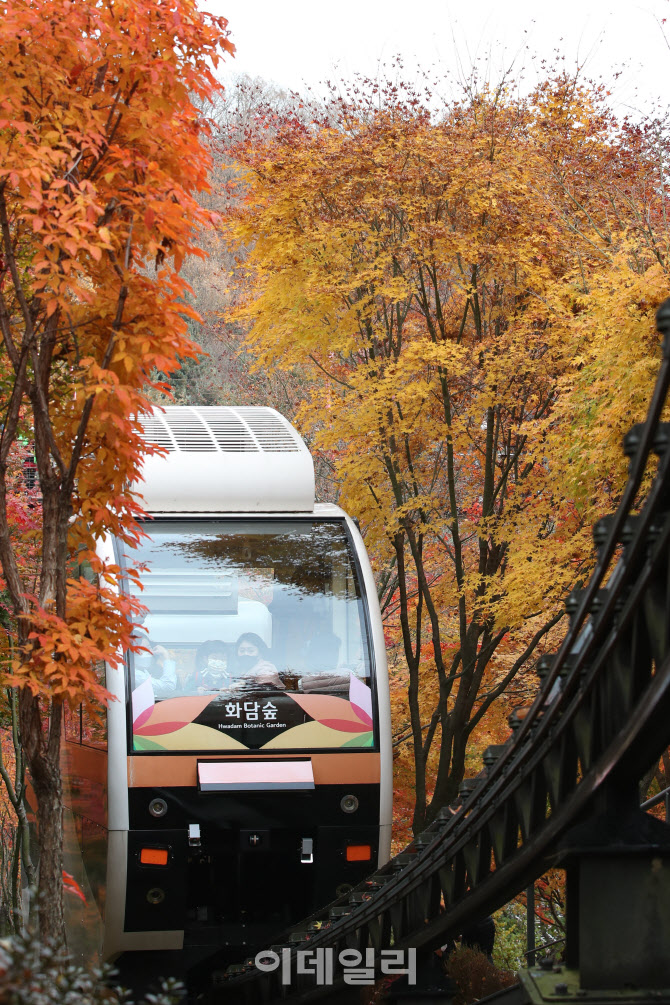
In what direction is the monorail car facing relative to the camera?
toward the camera

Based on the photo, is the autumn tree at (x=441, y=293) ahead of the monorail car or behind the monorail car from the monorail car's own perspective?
behind
